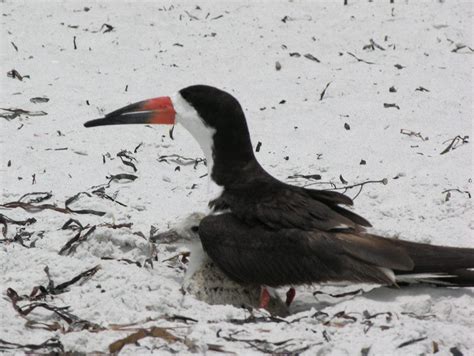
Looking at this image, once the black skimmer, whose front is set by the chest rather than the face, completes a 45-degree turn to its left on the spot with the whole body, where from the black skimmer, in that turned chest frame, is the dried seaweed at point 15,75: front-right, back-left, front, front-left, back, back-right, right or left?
right

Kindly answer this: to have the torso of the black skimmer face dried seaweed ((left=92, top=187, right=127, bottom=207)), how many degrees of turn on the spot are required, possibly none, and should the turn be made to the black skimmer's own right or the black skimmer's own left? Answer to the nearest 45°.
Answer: approximately 45° to the black skimmer's own right

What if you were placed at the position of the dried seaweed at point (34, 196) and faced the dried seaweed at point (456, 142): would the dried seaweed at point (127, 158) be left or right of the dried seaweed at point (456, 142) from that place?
left

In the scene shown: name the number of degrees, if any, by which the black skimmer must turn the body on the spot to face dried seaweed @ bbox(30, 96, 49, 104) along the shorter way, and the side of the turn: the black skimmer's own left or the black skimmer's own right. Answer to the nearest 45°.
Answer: approximately 45° to the black skimmer's own right

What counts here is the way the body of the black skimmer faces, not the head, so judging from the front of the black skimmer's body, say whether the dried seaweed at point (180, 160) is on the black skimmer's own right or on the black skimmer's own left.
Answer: on the black skimmer's own right

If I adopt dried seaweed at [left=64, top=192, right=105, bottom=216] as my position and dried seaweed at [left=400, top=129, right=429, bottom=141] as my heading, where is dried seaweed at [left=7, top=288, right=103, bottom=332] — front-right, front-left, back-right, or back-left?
back-right

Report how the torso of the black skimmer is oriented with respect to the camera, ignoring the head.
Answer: to the viewer's left

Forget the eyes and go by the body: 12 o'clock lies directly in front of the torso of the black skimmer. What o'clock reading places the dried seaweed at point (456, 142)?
The dried seaweed is roughly at 4 o'clock from the black skimmer.

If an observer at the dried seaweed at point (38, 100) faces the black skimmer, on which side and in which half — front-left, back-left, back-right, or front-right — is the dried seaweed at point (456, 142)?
front-left

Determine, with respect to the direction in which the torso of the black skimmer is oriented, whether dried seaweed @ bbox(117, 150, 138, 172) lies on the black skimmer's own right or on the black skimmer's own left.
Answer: on the black skimmer's own right

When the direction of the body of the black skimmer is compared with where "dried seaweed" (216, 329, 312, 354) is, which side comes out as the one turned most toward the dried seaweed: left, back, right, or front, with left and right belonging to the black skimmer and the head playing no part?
left

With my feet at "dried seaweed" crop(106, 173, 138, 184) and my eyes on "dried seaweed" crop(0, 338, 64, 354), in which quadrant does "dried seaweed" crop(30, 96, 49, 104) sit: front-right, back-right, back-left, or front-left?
back-right

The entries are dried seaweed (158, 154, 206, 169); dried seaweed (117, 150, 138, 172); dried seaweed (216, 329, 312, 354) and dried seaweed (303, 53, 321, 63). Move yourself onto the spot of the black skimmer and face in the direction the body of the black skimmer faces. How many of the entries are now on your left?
1

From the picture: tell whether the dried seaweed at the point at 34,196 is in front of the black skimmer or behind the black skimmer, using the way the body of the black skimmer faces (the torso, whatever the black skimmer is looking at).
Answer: in front

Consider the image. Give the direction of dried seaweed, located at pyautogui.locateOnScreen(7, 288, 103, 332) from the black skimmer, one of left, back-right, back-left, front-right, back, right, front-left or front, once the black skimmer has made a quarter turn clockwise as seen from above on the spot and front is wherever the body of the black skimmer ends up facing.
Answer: back-left

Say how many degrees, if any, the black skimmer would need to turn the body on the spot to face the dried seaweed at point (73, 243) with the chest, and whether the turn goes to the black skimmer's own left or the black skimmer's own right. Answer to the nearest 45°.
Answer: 0° — it already faces it

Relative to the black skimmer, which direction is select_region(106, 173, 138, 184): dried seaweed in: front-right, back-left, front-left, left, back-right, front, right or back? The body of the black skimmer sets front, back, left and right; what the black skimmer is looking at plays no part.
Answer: front-right

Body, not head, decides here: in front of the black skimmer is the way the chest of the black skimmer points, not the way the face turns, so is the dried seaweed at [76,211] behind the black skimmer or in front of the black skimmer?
in front
